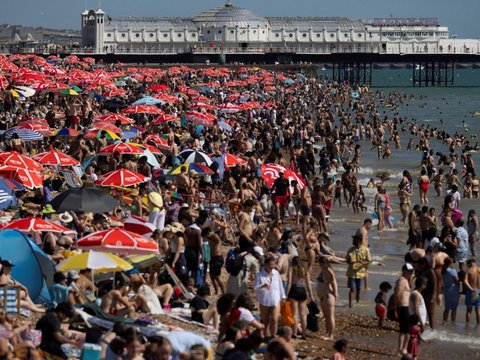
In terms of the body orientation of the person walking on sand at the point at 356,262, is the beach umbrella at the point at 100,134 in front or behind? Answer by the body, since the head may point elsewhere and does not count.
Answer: behind

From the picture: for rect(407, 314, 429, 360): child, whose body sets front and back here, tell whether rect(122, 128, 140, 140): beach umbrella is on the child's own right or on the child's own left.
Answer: on the child's own left

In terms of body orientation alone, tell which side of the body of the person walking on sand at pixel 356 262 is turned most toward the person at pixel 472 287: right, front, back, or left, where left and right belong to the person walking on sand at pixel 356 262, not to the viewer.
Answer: left

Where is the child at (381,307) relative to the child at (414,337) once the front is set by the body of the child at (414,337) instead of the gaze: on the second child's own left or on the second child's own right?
on the second child's own left

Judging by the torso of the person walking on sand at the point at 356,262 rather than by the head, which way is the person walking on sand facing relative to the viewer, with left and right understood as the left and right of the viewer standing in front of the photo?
facing the viewer

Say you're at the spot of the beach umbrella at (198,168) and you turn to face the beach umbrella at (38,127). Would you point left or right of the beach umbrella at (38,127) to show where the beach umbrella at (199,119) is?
right

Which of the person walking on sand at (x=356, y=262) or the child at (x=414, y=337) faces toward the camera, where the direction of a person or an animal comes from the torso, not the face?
the person walking on sand

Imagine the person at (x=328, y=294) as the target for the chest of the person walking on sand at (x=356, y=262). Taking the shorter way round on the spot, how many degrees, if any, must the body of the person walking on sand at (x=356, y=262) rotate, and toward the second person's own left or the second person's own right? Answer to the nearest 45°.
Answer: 0° — they already face them

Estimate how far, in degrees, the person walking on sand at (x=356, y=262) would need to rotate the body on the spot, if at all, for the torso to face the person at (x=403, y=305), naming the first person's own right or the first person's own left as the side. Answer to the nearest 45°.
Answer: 0° — they already face them

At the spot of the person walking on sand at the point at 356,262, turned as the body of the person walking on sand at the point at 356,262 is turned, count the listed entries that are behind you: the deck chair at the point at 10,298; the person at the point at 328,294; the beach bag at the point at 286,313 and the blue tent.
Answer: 0

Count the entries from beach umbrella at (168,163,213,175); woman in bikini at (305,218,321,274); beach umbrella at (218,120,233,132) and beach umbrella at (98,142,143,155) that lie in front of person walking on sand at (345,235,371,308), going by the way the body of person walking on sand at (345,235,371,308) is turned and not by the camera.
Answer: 0

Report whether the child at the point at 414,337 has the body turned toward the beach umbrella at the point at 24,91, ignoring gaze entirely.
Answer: no
